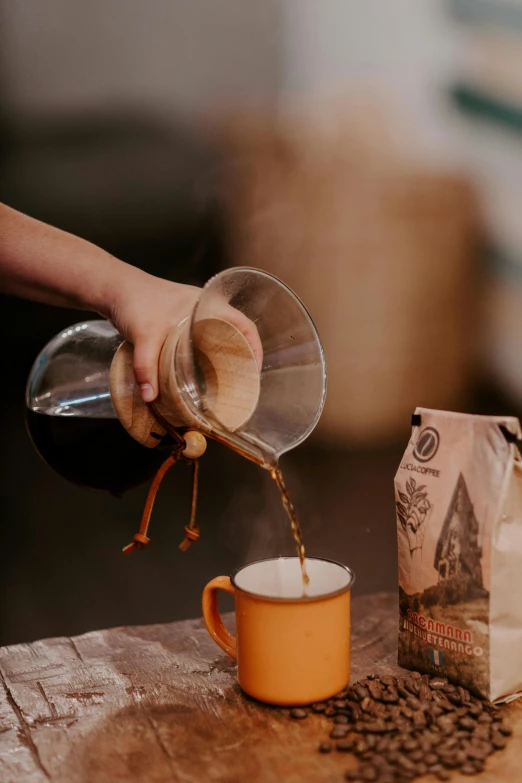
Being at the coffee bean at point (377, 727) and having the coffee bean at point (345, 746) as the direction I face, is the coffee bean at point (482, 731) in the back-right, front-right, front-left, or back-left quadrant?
back-left

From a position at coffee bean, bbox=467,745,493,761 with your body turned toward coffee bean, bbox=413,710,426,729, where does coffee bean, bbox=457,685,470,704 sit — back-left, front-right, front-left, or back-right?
front-right

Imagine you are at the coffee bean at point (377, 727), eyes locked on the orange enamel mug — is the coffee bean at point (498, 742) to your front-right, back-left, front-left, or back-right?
back-right

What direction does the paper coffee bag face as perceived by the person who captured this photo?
facing the viewer and to the left of the viewer
